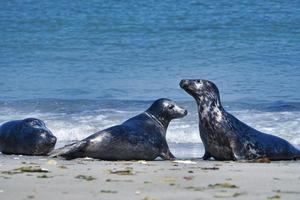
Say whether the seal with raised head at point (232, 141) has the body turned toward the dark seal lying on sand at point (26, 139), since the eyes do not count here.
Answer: yes

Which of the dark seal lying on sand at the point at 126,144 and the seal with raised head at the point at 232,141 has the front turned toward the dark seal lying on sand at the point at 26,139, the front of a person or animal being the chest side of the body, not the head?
the seal with raised head

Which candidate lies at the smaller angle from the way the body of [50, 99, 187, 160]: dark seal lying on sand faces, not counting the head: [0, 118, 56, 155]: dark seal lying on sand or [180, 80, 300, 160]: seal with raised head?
the seal with raised head

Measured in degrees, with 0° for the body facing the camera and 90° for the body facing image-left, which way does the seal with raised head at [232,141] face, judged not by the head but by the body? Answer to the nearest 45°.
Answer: approximately 90°

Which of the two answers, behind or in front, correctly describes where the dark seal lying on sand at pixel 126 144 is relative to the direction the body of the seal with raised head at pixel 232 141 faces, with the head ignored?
in front

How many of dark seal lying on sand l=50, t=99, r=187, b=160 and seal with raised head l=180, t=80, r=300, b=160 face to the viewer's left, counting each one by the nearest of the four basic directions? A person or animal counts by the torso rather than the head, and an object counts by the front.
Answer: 1

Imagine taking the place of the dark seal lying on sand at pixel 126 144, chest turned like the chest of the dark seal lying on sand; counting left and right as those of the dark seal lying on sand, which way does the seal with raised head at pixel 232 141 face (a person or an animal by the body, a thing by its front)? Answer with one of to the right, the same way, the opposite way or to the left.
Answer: the opposite way

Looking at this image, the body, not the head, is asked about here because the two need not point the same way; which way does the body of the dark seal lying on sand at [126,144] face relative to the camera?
to the viewer's right

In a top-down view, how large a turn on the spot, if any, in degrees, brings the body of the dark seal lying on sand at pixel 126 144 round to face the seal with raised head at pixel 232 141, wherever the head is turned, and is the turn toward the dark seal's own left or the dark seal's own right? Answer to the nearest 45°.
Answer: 0° — it already faces it
